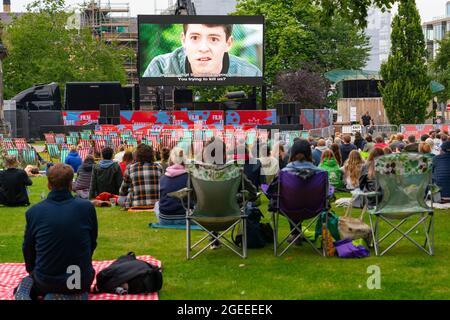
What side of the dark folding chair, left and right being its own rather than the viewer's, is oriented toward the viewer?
back

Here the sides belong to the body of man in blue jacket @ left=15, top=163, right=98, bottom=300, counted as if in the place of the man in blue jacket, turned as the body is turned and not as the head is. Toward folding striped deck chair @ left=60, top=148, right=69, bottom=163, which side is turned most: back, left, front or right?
front

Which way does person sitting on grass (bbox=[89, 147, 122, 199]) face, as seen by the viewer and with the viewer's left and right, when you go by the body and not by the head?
facing away from the viewer

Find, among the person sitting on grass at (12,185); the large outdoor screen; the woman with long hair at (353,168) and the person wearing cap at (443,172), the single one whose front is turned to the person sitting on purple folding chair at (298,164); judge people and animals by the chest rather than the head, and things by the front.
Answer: the large outdoor screen

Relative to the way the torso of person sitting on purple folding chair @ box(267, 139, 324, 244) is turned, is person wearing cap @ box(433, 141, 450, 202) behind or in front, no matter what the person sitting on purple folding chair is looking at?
in front

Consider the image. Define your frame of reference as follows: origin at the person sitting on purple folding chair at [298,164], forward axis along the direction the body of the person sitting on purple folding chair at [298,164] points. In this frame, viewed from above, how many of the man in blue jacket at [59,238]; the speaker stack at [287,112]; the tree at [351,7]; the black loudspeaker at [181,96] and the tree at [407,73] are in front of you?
4

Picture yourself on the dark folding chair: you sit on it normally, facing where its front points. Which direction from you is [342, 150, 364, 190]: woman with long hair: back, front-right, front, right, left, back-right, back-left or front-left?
front

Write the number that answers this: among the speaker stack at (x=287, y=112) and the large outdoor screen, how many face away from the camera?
0

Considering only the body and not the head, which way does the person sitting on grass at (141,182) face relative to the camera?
away from the camera

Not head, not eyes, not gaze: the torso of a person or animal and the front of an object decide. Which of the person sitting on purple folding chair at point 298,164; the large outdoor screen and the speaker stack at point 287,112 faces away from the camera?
the person sitting on purple folding chair

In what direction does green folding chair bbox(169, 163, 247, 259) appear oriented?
away from the camera

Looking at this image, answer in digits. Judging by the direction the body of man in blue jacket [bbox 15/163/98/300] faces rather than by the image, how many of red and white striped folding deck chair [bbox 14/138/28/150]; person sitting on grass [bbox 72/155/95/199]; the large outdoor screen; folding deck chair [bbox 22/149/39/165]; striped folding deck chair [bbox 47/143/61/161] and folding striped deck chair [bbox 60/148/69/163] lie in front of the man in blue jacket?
6

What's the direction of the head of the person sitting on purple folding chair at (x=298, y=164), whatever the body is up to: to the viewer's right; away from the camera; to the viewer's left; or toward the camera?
away from the camera

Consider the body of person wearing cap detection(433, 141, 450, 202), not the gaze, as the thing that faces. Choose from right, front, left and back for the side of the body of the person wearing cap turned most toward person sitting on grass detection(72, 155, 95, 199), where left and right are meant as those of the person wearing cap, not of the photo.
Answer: left

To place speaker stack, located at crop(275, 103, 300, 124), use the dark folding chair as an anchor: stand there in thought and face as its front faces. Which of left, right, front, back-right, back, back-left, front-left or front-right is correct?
front

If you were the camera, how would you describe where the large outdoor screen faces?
facing the viewer

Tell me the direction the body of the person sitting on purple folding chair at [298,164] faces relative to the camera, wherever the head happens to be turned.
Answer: away from the camera

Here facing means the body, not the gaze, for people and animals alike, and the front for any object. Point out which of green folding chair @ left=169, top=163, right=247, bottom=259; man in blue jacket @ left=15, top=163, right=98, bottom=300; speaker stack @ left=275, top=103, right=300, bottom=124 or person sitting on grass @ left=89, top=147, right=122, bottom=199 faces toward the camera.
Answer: the speaker stack

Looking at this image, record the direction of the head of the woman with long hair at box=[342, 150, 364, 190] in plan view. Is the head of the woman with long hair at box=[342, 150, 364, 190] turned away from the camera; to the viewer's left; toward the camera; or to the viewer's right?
away from the camera

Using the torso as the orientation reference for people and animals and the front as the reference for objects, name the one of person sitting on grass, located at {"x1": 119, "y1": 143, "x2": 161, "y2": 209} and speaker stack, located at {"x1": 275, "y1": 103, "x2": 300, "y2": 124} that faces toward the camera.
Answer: the speaker stack

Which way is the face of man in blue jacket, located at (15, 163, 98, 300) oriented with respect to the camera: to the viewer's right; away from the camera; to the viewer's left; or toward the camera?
away from the camera

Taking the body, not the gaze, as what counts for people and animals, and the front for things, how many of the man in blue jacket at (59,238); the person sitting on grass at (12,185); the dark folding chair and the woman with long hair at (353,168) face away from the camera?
4

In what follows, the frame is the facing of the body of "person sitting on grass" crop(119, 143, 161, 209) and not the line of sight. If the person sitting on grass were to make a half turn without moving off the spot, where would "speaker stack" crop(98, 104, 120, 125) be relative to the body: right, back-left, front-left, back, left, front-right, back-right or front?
back
